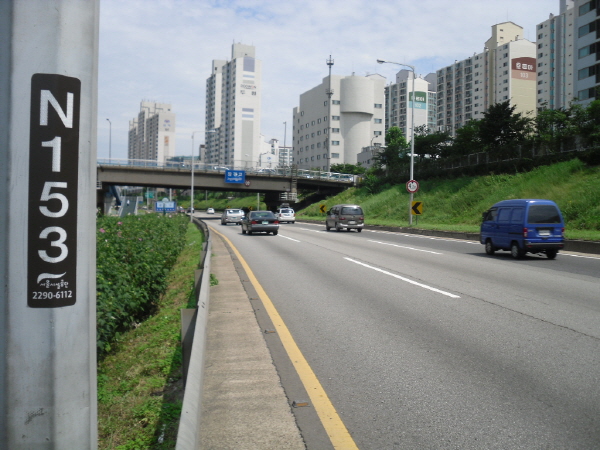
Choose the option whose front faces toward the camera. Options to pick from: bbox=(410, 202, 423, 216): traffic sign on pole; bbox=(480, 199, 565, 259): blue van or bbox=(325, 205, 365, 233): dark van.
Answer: the traffic sign on pole

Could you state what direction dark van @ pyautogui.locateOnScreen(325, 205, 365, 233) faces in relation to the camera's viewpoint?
facing away from the viewer and to the left of the viewer

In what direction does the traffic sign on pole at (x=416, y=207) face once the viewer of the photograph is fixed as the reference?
facing the viewer

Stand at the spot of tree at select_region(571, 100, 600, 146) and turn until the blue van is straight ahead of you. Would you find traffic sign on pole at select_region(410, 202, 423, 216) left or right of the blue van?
right

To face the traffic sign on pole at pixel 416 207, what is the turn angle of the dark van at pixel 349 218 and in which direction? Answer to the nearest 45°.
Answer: approximately 135° to its right

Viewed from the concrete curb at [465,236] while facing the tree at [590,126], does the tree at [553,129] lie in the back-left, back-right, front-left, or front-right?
front-left

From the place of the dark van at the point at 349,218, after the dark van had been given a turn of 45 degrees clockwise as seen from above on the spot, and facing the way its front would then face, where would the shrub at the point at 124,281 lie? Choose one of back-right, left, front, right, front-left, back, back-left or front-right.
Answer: back

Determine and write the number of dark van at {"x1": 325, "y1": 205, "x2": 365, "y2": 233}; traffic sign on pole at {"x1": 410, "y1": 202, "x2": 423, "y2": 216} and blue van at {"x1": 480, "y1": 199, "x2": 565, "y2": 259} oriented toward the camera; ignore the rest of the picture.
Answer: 1

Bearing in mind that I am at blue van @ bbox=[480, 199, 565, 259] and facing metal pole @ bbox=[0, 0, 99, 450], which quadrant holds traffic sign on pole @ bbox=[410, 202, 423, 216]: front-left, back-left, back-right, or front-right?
back-right

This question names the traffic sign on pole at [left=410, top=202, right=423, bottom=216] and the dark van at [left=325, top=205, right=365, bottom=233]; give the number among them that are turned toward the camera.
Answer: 1

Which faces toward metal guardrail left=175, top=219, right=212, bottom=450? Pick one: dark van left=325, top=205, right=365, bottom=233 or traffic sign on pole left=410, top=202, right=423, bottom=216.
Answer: the traffic sign on pole

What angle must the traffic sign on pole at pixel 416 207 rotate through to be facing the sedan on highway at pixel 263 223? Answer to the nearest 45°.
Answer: approximately 45° to its right

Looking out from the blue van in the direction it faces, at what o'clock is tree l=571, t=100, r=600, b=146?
The tree is roughly at 2 o'clock from the blue van.

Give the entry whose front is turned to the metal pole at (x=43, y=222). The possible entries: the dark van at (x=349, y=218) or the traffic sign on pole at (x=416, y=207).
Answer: the traffic sign on pole

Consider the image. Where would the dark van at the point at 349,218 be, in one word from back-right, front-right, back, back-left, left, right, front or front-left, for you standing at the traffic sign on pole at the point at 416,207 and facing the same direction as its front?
right

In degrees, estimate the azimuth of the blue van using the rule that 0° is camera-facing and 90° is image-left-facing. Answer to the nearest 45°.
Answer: approximately 135°

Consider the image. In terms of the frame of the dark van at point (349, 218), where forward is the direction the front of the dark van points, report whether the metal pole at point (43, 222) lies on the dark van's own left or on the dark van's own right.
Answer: on the dark van's own left
